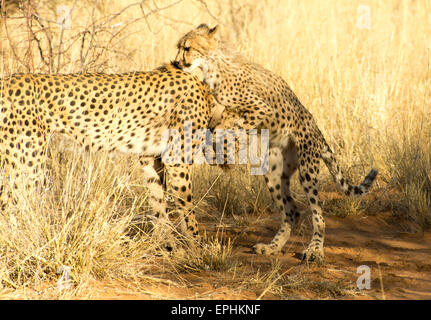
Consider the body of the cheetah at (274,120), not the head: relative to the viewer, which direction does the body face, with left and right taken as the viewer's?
facing to the left of the viewer

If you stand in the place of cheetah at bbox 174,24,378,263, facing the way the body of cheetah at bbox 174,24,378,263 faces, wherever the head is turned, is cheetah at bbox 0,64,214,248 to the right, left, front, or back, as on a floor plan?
front

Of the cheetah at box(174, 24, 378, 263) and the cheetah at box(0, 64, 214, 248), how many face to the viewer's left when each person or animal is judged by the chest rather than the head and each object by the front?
1

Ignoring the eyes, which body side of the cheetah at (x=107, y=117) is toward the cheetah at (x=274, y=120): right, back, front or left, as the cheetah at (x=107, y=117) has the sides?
front

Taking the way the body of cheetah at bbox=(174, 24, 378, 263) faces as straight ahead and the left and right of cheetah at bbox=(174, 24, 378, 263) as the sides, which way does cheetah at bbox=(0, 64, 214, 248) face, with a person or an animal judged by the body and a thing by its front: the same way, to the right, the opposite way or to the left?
the opposite way

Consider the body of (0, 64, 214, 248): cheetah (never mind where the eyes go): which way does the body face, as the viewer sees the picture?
to the viewer's right
